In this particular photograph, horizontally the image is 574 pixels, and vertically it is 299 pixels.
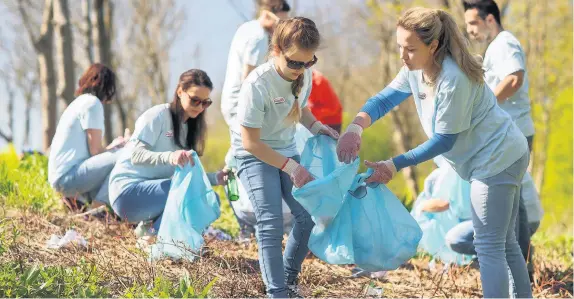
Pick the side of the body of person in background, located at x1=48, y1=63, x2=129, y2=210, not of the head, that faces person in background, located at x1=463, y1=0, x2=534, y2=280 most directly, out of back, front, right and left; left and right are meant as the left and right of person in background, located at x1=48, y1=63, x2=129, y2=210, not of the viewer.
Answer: front

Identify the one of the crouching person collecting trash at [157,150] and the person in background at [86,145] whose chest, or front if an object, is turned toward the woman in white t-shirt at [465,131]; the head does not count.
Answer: the crouching person collecting trash

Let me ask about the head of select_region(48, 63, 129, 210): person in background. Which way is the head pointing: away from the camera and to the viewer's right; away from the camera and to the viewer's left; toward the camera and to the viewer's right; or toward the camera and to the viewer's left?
away from the camera and to the viewer's right

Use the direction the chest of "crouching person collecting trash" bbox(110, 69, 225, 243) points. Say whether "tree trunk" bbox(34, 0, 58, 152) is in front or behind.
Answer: behind

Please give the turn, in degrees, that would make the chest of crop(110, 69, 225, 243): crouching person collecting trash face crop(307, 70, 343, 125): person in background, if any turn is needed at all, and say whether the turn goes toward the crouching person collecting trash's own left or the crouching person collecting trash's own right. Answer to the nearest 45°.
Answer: approximately 90° to the crouching person collecting trash's own left

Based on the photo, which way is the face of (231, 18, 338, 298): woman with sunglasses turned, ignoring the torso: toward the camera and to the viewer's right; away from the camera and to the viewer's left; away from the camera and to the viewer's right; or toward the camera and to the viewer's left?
toward the camera and to the viewer's right

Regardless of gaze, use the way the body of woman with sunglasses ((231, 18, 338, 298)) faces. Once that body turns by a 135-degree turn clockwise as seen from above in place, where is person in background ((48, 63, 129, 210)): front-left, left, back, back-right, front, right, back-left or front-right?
front-right

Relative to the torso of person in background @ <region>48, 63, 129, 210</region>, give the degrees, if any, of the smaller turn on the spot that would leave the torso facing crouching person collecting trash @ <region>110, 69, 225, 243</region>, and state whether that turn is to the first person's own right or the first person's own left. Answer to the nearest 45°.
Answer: approximately 90° to the first person's own right

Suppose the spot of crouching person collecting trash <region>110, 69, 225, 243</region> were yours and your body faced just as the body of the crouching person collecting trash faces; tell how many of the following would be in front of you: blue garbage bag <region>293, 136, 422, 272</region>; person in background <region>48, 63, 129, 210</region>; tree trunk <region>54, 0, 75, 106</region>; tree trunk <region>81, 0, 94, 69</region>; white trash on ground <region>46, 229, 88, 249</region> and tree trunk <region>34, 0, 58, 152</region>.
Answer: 1

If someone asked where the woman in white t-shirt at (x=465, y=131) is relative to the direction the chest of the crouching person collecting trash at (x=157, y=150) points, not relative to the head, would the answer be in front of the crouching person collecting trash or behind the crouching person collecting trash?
in front
